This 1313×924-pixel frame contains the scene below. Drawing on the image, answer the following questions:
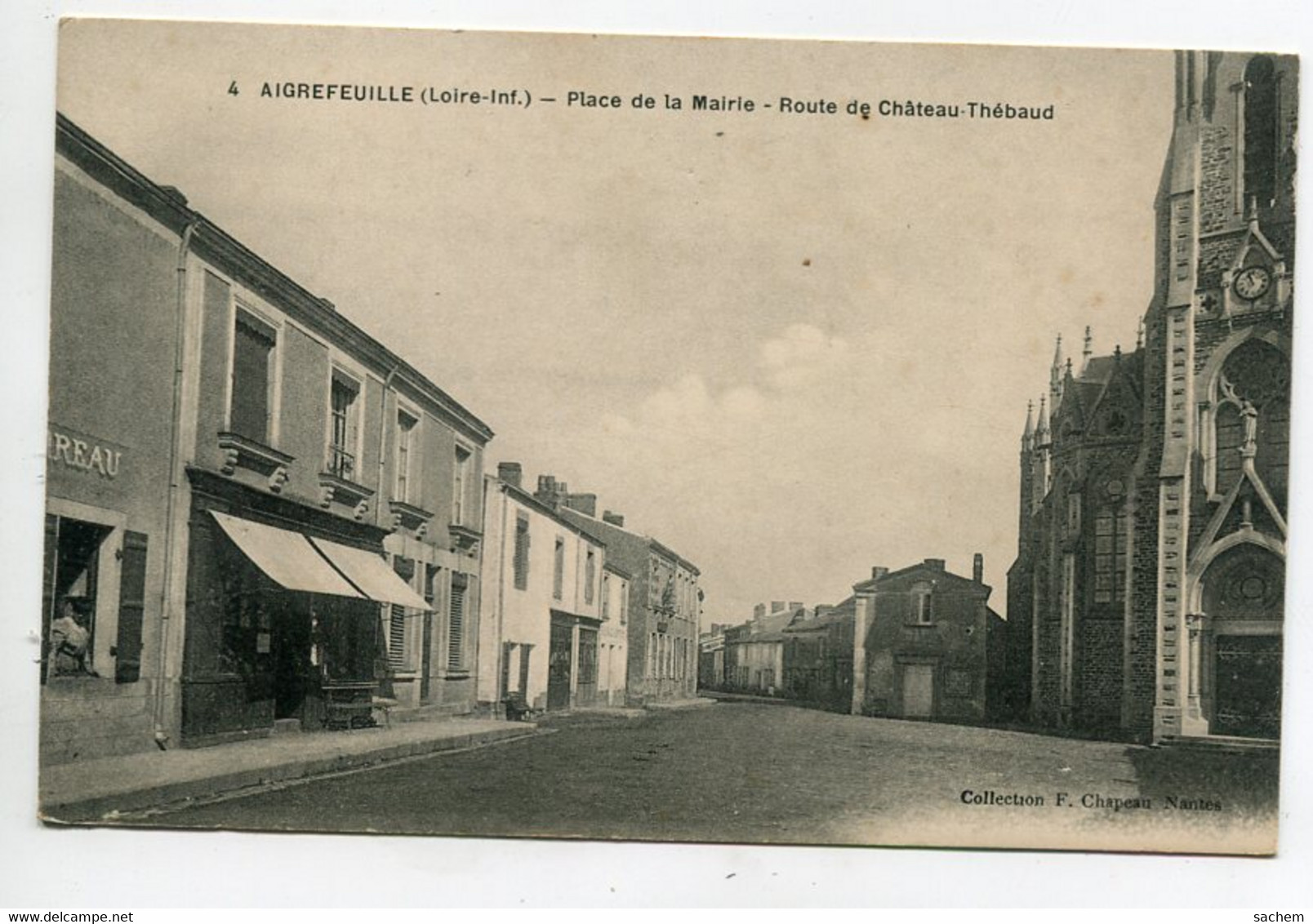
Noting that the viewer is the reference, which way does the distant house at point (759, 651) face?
facing the viewer and to the left of the viewer

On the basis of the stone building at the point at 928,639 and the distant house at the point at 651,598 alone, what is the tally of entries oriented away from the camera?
0

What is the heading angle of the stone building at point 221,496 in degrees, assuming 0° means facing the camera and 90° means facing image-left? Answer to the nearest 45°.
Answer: approximately 315°

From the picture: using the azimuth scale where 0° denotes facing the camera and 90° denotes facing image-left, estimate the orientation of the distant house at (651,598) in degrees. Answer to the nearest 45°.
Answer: approximately 315°

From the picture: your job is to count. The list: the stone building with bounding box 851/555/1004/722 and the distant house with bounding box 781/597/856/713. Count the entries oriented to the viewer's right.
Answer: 0

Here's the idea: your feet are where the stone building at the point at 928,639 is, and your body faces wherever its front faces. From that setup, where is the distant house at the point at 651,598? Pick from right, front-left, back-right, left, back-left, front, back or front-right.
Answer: right

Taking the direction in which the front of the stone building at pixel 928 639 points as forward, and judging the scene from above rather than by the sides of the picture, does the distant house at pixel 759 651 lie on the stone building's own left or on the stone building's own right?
on the stone building's own right
